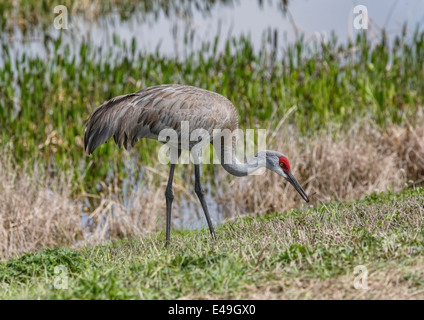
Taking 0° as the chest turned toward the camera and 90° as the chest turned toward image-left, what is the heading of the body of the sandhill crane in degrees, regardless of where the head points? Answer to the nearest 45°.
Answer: approximately 270°
